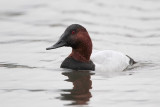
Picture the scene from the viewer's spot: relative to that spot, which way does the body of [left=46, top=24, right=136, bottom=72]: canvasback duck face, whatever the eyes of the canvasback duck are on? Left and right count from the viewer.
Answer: facing to the left of the viewer
